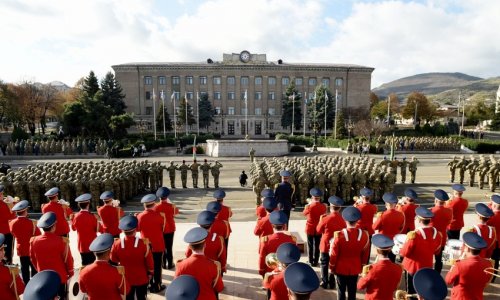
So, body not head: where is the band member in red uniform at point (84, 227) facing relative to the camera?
away from the camera

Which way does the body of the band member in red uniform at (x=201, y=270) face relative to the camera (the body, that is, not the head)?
away from the camera

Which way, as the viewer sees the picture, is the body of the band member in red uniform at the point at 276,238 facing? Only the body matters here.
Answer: away from the camera

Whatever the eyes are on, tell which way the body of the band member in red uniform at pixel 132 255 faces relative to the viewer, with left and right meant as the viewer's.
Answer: facing away from the viewer

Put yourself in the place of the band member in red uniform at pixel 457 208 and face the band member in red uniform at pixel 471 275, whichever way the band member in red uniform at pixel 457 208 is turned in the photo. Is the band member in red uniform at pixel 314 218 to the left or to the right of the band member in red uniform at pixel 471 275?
right

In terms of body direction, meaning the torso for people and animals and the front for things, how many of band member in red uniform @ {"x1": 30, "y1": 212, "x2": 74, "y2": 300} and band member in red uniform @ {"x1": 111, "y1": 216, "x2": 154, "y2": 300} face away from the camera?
2

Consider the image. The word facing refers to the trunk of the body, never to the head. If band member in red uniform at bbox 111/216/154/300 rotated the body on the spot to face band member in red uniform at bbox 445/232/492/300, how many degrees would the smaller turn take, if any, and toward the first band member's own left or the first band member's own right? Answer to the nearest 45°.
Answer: approximately 135° to the first band member's own right

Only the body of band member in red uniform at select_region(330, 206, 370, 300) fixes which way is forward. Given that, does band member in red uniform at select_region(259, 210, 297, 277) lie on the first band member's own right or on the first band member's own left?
on the first band member's own left

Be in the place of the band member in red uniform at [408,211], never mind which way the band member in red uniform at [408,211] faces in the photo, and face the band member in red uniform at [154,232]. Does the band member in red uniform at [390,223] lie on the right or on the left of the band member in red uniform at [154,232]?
left

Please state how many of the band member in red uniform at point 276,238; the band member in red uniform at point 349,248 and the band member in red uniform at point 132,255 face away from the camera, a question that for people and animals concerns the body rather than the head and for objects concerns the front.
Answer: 3

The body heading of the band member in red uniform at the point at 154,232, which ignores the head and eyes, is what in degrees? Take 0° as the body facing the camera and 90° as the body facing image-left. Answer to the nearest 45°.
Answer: approximately 180°
